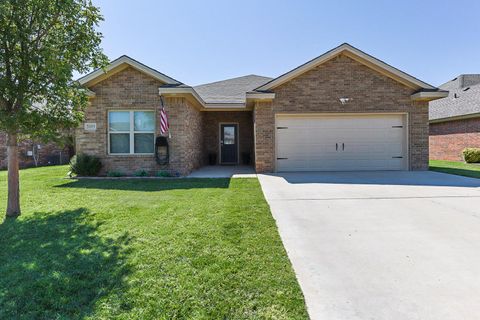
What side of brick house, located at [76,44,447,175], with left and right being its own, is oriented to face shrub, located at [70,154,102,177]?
right

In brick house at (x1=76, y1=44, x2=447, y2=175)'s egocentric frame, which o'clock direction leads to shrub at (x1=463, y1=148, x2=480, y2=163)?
The shrub is roughly at 8 o'clock from the brick house.

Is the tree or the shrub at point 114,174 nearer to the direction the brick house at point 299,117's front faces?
the tree

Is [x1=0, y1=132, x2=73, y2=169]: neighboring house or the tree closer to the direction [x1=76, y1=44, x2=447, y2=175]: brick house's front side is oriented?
the tree

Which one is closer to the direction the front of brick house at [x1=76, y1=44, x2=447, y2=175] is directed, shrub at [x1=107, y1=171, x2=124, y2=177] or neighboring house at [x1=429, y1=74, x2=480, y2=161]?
the shrub

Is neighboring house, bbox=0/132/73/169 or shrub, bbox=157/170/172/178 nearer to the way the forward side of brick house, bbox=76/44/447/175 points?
the shrub

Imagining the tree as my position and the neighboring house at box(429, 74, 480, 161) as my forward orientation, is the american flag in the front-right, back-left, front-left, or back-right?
front-left

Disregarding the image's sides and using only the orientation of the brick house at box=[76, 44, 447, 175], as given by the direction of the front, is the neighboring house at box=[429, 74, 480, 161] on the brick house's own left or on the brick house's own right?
on the brick house's own left

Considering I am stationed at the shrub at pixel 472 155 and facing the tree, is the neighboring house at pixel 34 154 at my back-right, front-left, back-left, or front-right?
front-right

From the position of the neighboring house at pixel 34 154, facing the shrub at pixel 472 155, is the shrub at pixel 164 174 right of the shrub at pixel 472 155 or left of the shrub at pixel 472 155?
right

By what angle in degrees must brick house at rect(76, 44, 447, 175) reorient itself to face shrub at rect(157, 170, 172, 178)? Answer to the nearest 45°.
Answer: approximately 90° to its right

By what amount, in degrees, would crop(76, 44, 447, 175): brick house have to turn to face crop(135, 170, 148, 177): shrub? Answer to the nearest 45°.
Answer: approximately 90° to its right

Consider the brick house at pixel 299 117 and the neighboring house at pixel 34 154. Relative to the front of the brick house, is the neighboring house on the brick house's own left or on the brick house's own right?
on the brick house's own right

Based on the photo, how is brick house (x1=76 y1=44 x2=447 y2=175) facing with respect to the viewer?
toward the camera
